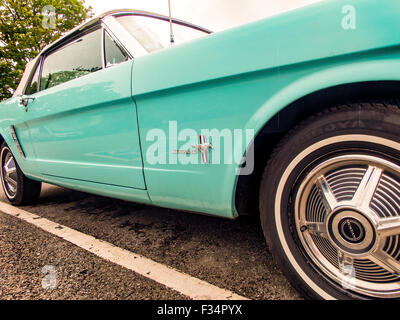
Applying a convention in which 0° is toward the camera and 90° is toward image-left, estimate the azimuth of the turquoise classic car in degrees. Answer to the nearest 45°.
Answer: approximately 315°
